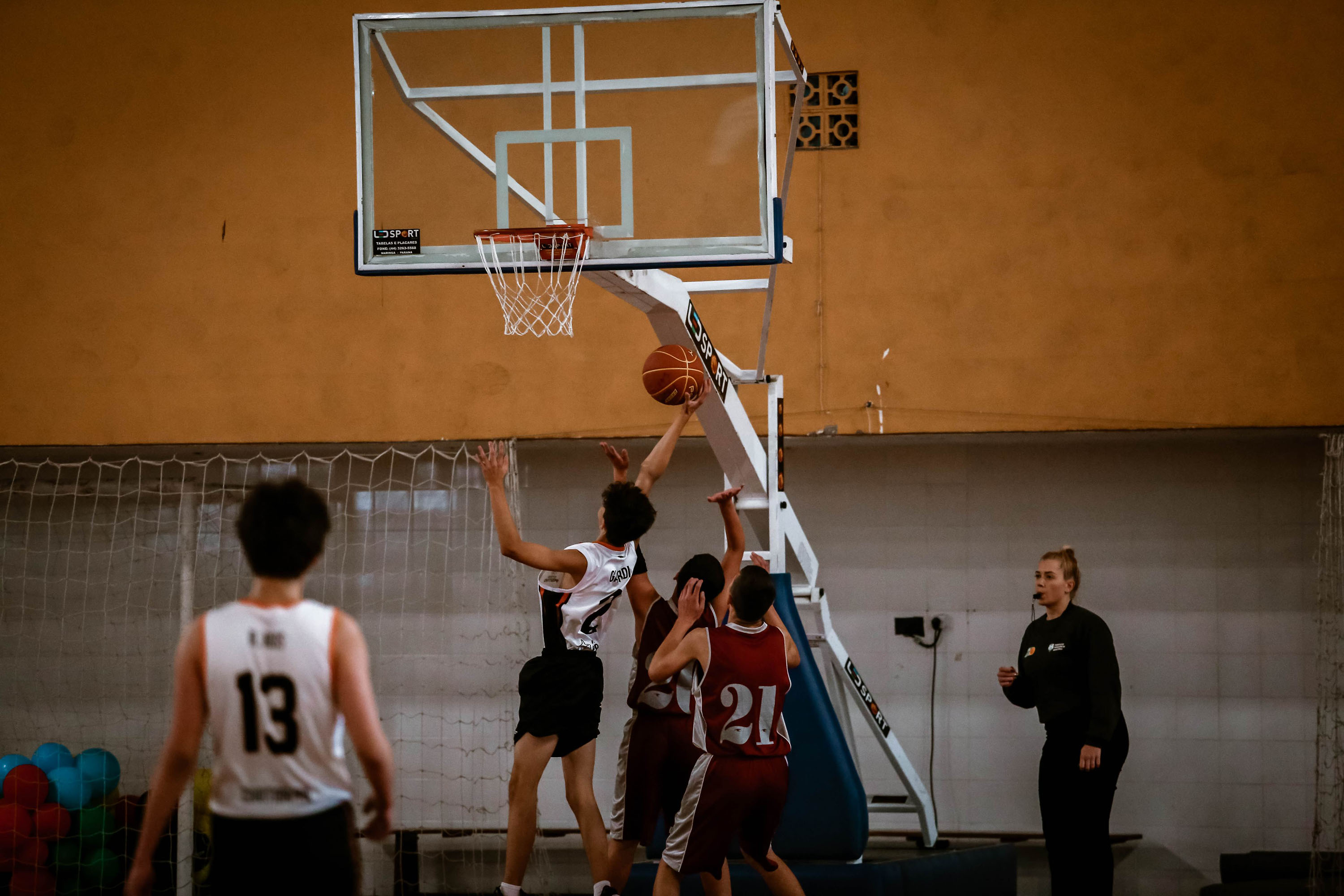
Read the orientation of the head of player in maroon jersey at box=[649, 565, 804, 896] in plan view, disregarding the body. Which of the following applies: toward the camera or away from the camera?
away from the camera

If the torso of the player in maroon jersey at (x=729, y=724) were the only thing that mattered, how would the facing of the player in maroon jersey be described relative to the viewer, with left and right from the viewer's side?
facing away from the viewer and to the left of the viewer

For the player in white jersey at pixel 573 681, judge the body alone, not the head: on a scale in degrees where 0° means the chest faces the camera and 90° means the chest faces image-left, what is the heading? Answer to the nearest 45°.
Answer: approximately 135°

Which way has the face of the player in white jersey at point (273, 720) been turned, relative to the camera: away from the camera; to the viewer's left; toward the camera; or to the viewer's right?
away from the camera

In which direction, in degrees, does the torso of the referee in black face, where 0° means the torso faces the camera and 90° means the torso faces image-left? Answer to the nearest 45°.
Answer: approximately 45°

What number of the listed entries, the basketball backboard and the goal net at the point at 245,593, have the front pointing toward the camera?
2

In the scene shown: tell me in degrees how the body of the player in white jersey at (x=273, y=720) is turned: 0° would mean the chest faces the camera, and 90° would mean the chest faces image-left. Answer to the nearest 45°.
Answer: approximately 180°

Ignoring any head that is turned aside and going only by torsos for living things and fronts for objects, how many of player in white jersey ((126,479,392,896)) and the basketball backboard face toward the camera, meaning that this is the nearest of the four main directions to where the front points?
1
